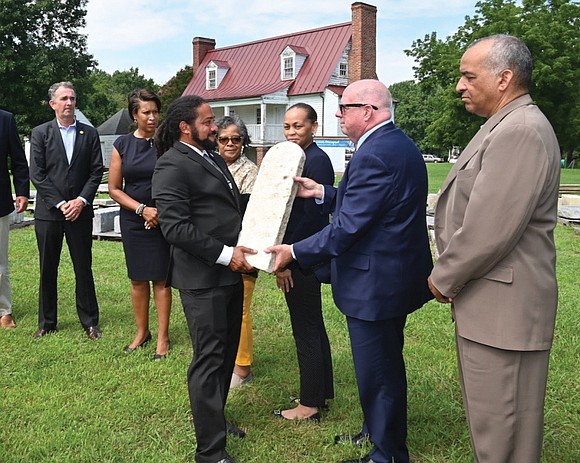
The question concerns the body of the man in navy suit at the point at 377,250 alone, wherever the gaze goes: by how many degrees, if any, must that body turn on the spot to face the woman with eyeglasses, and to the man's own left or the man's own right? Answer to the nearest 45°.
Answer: approximately 45° to the man's own right

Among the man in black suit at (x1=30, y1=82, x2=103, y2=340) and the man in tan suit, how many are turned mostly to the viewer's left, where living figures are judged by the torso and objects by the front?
1

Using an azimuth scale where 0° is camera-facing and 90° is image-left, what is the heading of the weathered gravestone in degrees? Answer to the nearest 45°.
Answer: approximately 45°

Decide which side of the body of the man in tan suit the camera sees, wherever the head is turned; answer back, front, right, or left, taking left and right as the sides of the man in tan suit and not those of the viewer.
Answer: left

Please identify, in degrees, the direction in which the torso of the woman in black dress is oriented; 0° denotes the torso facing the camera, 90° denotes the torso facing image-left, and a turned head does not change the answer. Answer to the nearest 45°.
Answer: approximately 315°

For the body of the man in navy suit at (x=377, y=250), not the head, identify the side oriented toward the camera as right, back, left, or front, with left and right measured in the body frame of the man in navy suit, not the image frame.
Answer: left

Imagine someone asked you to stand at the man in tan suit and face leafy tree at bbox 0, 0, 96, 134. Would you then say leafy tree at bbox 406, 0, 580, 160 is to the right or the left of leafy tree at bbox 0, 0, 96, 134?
right

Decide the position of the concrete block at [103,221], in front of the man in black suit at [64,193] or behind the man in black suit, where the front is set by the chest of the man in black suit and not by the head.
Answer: behind

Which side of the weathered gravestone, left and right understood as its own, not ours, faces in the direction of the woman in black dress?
right
